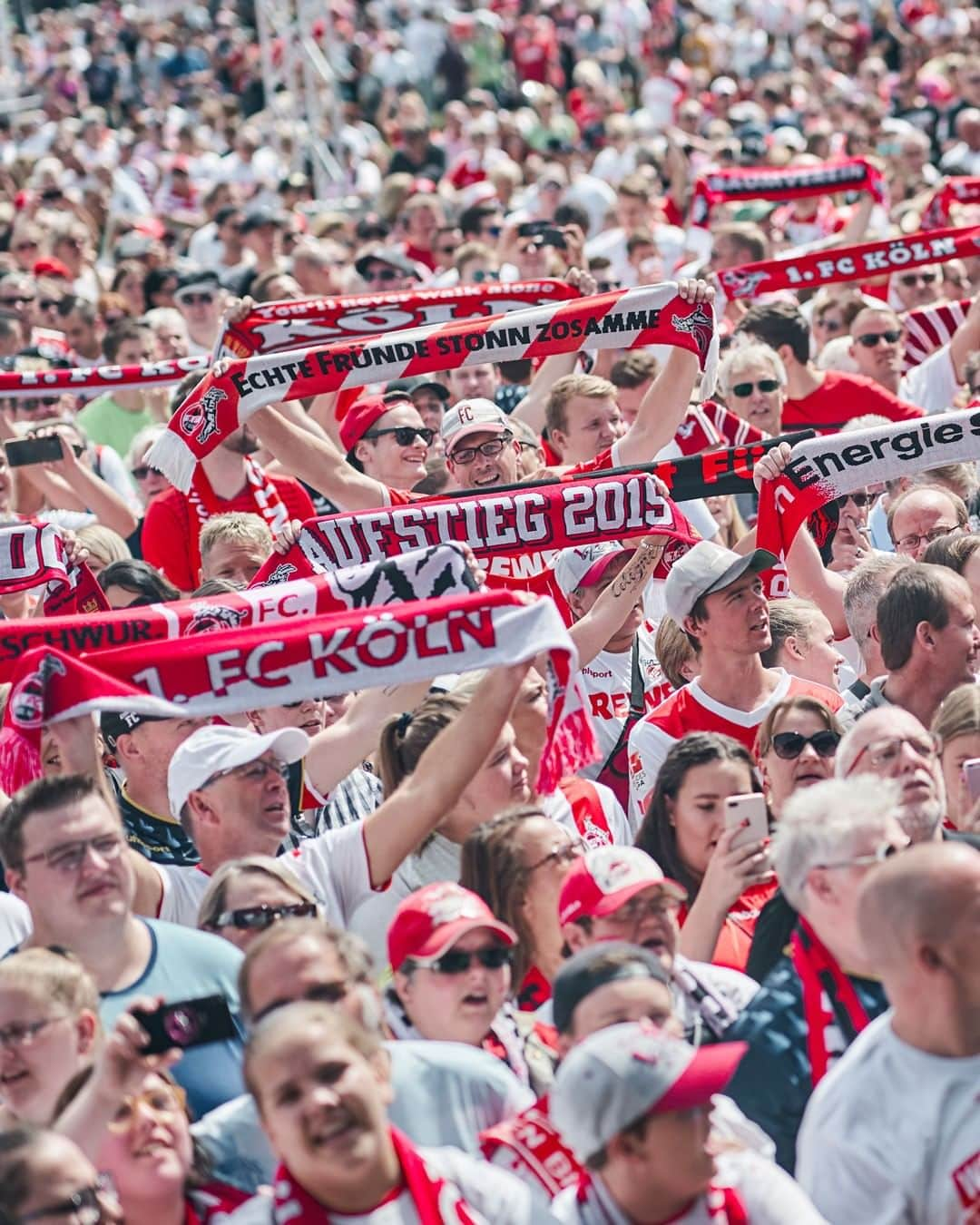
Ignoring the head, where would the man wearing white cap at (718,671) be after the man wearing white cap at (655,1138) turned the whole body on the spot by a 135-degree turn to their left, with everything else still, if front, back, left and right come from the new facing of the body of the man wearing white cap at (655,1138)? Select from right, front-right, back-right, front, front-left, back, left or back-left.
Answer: front-right

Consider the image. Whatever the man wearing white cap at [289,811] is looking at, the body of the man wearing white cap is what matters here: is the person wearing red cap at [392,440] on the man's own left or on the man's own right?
on the man's own left

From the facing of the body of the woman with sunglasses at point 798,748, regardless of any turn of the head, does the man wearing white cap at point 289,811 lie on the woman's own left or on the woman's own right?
on the woman's own right

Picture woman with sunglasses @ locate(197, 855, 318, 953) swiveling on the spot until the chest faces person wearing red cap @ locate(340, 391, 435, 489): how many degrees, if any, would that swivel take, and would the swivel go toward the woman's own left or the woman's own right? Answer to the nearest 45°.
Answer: approximately 135° to the woman's own left

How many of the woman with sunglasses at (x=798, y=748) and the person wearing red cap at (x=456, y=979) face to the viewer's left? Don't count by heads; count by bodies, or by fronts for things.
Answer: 0

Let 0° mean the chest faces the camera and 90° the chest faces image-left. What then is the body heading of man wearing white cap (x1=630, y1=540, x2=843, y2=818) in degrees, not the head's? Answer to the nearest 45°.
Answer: approximately 315°

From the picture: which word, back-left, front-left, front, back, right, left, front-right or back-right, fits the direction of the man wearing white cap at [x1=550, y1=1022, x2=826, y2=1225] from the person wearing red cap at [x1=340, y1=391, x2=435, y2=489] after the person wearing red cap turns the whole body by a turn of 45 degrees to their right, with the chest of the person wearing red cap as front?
front
